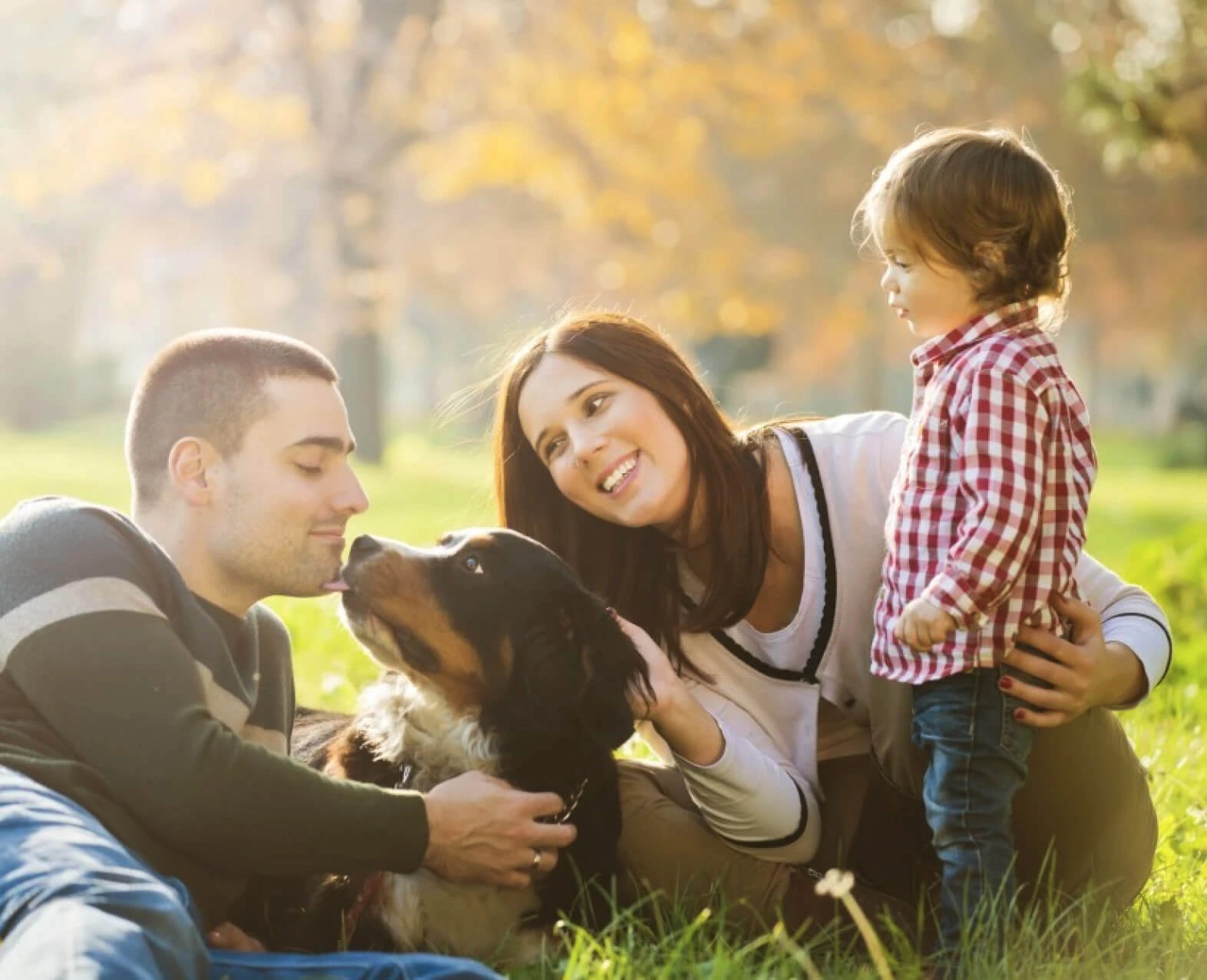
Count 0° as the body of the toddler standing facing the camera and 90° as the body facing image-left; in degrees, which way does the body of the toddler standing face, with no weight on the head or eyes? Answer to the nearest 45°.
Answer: approximately 90°

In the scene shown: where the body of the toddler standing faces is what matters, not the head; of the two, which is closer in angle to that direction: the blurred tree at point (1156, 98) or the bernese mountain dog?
the bernese mountain dog

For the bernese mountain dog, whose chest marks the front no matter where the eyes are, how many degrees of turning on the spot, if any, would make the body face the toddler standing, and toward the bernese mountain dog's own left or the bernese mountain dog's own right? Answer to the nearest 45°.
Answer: approximately 135° to the bernese mountain dog's own left

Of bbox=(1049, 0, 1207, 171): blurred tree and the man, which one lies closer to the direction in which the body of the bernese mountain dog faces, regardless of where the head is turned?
the man

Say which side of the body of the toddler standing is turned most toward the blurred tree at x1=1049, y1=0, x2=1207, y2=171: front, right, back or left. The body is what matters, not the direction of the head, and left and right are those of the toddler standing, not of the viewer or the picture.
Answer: right

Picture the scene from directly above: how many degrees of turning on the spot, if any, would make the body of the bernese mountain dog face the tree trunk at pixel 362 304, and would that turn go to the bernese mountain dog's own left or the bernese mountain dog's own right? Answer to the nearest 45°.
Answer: approximately 135° to the bernese mountain dog's own right

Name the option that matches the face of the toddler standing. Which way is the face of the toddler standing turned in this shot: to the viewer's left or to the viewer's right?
to the viewer's left

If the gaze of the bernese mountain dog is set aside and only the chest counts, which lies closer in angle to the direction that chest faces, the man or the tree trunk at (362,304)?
the man

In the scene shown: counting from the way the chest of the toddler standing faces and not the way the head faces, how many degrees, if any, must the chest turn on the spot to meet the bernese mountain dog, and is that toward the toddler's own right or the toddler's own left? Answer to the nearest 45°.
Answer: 0° — they already face it

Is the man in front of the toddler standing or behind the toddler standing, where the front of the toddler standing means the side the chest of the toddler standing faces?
in front

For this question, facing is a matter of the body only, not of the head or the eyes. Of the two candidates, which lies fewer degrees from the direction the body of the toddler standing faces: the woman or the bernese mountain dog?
the bernese mountain dog
